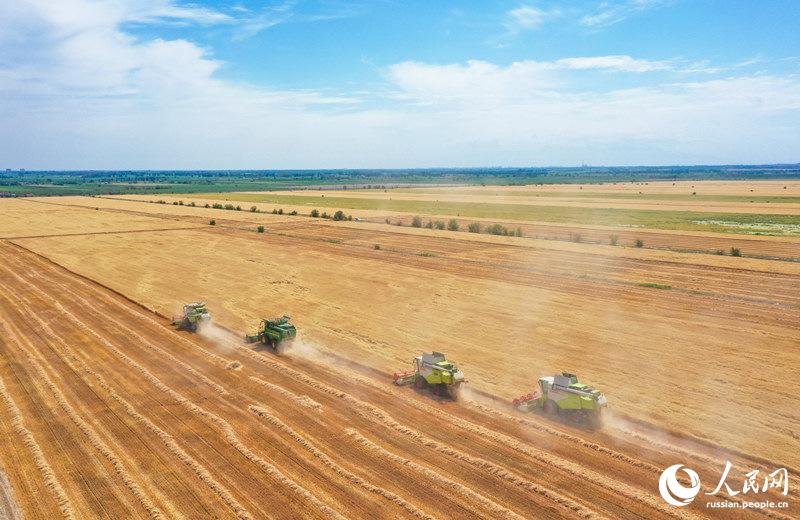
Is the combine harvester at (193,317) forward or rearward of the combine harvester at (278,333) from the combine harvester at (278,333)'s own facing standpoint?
forward

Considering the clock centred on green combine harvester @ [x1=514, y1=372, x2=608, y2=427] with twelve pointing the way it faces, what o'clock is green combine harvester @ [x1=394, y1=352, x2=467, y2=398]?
green combine harvester @ [x1=394, y1=352, x2=467, y2=398] is roughly at 11 o'clock from green combine harvester @ [x1=514, y1=372, x2=608, y2=427].

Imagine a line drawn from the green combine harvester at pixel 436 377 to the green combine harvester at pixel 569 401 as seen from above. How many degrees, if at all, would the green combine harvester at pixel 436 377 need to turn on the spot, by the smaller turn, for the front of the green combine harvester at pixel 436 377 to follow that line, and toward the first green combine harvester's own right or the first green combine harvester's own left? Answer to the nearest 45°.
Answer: approximately 180°

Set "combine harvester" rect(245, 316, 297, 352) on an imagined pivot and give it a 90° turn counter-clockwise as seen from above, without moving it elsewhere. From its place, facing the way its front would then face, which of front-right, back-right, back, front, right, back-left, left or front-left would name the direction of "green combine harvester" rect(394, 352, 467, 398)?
left

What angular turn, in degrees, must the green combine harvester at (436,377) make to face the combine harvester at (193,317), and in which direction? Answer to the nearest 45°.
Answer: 0° — it already faces it

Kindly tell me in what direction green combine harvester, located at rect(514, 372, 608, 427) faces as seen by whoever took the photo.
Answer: facing away from the viewer and to the left of the viewer

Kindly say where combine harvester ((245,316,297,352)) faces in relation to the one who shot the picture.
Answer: facing away from the viewer and to the left of the viewer

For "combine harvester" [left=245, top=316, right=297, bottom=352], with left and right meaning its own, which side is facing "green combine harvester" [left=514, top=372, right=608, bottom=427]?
back

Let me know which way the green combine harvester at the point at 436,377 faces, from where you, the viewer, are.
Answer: facing away from the viewer and to the left of the viewer

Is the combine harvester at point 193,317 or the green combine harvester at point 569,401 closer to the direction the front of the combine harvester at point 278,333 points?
the combine harvester
